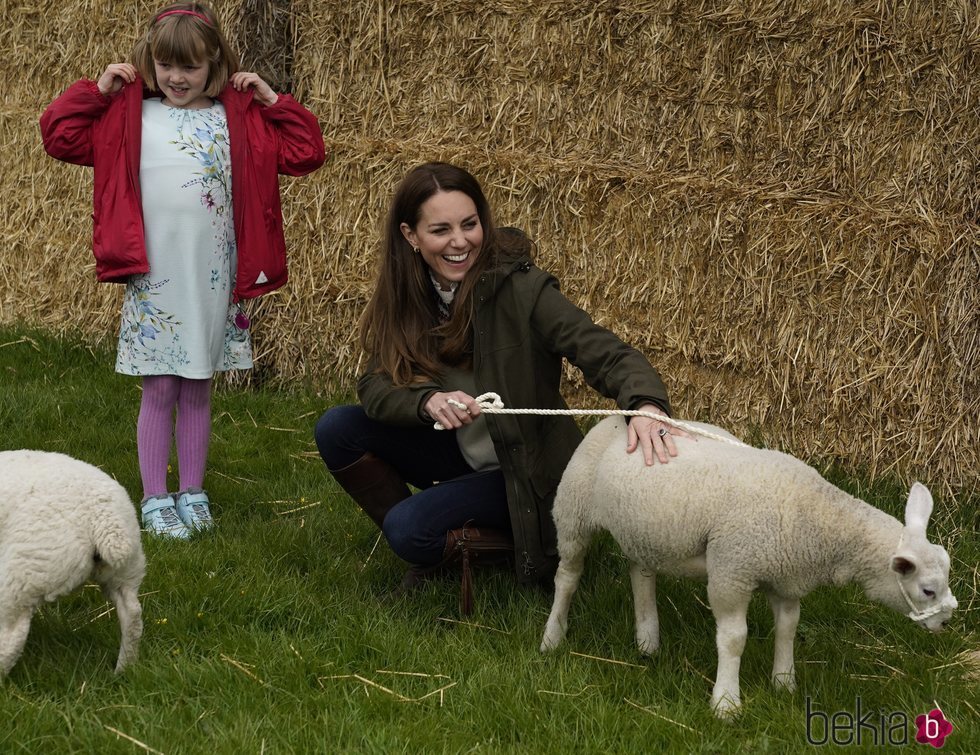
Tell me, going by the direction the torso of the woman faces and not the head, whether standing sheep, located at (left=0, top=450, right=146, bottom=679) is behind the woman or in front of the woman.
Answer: in front

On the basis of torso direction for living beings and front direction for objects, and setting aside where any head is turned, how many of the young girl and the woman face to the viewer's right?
0

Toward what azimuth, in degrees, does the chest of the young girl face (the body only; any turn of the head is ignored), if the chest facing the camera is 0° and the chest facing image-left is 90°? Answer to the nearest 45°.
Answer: approximately 0°

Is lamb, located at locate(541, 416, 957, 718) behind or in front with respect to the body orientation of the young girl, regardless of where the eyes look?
in front

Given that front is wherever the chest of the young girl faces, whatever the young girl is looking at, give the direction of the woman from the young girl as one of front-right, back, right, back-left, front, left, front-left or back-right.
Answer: front-left

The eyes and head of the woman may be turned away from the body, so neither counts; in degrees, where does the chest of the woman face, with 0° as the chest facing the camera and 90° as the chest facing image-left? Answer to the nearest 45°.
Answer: approximately 45°

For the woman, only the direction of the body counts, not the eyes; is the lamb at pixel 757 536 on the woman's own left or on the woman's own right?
on the woman's own left

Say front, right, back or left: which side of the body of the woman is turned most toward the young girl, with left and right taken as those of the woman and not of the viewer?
right
